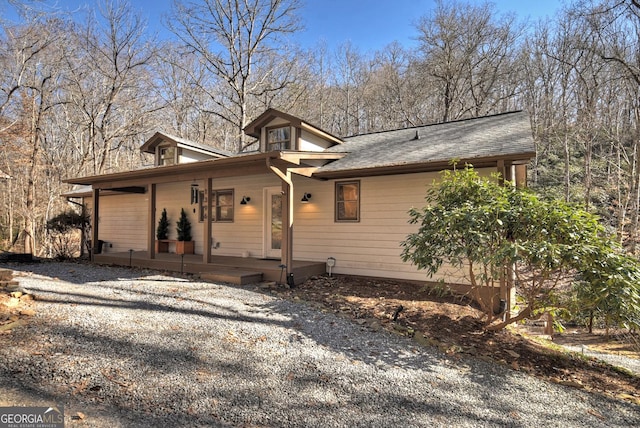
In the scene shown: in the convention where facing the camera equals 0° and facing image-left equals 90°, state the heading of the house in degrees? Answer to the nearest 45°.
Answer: approximately 45°

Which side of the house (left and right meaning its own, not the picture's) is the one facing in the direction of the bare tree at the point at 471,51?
back

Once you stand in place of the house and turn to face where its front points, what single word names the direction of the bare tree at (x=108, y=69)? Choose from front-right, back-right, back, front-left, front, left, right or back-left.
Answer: right

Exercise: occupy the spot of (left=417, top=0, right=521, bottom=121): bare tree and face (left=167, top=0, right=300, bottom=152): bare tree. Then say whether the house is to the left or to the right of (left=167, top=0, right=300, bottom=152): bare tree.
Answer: left
